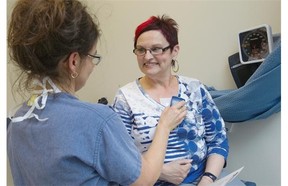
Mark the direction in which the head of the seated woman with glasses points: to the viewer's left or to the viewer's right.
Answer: to the viewer's left
